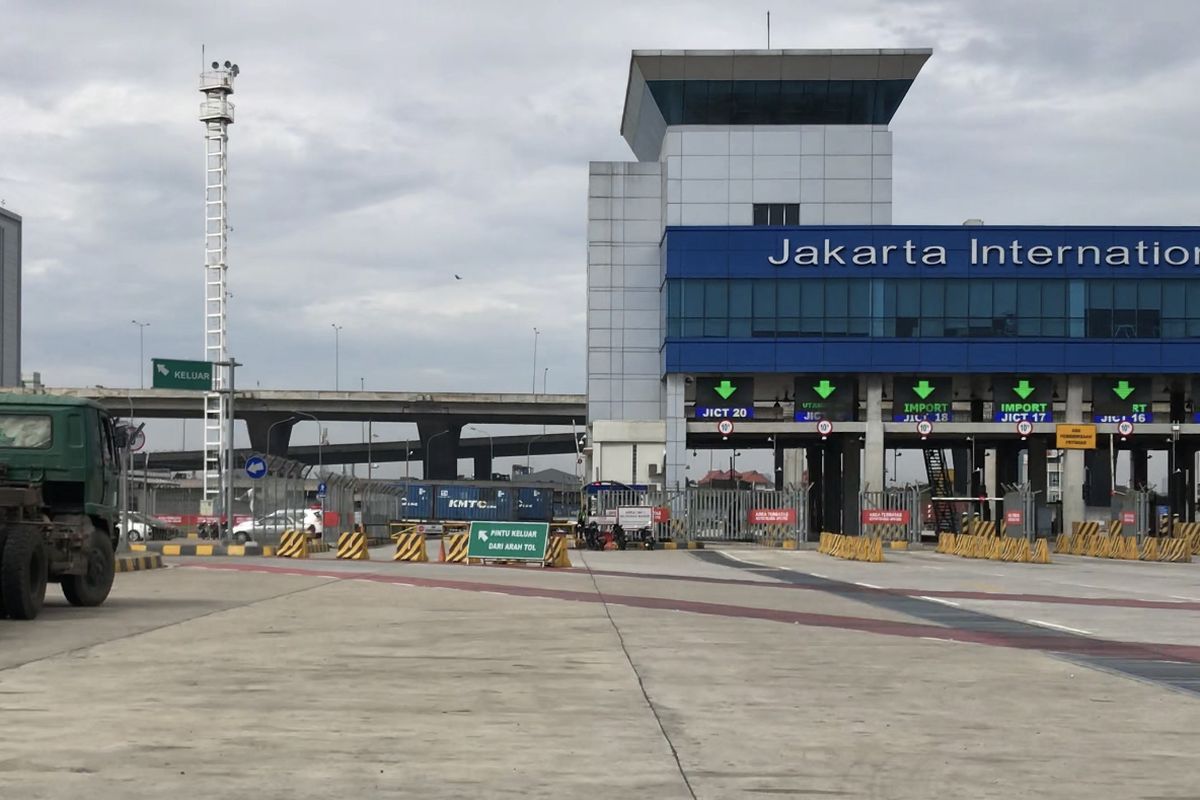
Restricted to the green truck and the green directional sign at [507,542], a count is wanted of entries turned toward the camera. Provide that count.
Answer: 1

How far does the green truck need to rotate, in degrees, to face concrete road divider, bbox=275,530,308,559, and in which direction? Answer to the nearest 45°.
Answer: approximately 45° to its left

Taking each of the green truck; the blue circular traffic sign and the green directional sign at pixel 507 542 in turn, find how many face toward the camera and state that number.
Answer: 2

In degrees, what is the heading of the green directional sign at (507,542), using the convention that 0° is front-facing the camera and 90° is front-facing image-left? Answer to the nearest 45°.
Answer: approximately 0°

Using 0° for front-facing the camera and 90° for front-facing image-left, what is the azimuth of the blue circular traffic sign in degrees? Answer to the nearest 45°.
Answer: approximately 0°

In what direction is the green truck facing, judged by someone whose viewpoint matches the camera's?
facing away from the viewer and to the right of the viewer

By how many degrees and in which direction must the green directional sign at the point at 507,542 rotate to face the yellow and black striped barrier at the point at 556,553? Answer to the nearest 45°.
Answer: approximately 90° to its left

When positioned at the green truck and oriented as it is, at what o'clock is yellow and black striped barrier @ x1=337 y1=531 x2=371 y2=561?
The yellow and black striped barrier is roughly at 11 o'clock from the green truck.

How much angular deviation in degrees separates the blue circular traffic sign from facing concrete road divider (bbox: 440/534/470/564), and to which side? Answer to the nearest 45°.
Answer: approximately 45° to its left
